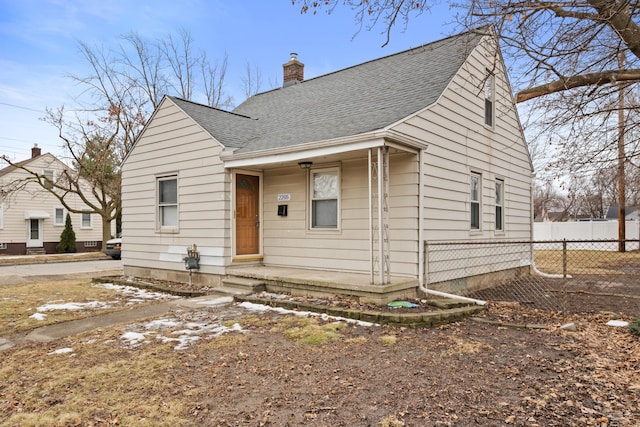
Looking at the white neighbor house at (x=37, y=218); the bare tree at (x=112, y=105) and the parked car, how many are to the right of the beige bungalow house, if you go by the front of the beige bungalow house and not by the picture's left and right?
3

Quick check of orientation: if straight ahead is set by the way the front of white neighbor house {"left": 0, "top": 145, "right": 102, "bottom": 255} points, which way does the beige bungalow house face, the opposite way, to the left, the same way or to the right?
to the right

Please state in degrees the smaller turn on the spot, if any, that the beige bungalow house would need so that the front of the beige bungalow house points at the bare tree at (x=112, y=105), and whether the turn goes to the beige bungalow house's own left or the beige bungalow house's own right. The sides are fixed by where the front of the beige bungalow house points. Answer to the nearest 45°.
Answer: approximately 90° to the beige bungalow house's own right

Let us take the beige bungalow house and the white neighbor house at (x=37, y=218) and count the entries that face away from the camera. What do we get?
0

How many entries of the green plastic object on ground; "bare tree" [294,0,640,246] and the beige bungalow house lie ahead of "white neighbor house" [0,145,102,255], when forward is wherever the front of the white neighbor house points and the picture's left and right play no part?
3

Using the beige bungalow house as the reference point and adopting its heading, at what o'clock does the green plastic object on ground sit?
The green plastic object on ground is roughly at 10 o'clock from the beige bungalow house.

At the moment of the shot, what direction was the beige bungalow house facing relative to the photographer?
facing the viewer and to the left of the viewer

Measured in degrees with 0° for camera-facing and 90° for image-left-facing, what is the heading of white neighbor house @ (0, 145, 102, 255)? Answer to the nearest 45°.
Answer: approximately 0°

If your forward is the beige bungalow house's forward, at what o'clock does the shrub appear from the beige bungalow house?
The shrub is roughly at 3 o'clock from the beige bungalow house.
